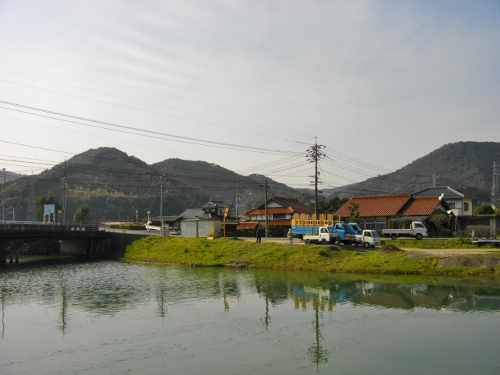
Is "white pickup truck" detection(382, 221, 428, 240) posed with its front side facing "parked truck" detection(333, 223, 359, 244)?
no

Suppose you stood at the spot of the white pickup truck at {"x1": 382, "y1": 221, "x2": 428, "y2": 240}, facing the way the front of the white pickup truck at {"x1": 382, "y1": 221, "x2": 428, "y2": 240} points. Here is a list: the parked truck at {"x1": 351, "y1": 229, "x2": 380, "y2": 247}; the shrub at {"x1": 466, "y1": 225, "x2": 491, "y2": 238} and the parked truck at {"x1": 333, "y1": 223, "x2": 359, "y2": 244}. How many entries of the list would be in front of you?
1

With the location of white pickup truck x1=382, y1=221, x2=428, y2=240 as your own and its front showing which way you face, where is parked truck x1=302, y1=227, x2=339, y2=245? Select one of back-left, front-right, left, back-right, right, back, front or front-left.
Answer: back-right

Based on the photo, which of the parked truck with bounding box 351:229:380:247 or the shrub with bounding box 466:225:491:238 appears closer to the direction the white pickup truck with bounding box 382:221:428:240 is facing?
the shrub

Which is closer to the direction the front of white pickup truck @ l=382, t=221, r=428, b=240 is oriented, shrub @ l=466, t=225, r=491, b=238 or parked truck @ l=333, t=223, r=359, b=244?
the shrub

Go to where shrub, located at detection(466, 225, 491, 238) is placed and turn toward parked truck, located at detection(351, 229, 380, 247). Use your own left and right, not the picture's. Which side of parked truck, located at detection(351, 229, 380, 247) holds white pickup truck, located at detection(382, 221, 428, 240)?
right

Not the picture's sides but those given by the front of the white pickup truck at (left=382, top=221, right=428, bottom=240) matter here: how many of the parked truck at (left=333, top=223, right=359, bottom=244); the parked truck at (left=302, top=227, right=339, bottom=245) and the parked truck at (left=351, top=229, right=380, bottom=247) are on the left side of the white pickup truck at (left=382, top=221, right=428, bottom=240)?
0

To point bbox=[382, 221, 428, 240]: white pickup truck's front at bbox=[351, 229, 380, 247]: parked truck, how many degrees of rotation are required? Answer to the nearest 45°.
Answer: approximately 135° to its right

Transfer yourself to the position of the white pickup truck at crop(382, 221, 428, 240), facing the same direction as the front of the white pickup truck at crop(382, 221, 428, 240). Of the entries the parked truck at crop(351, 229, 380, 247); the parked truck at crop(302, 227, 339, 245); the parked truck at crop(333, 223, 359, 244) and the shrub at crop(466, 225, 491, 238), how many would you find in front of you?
1

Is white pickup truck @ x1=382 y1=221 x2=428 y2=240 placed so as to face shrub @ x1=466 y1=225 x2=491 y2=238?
yes

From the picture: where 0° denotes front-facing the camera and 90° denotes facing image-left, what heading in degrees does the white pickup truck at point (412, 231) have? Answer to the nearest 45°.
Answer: approximately 270°
